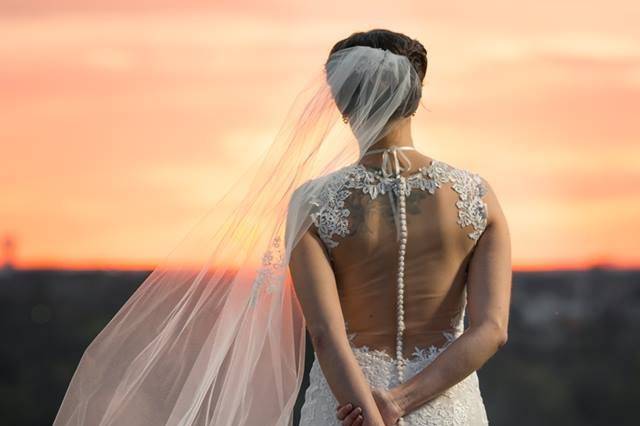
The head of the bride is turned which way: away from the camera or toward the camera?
away from the camera

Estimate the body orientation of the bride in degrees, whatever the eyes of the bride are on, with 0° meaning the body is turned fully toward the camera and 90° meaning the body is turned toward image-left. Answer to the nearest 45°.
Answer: approximately 180°
